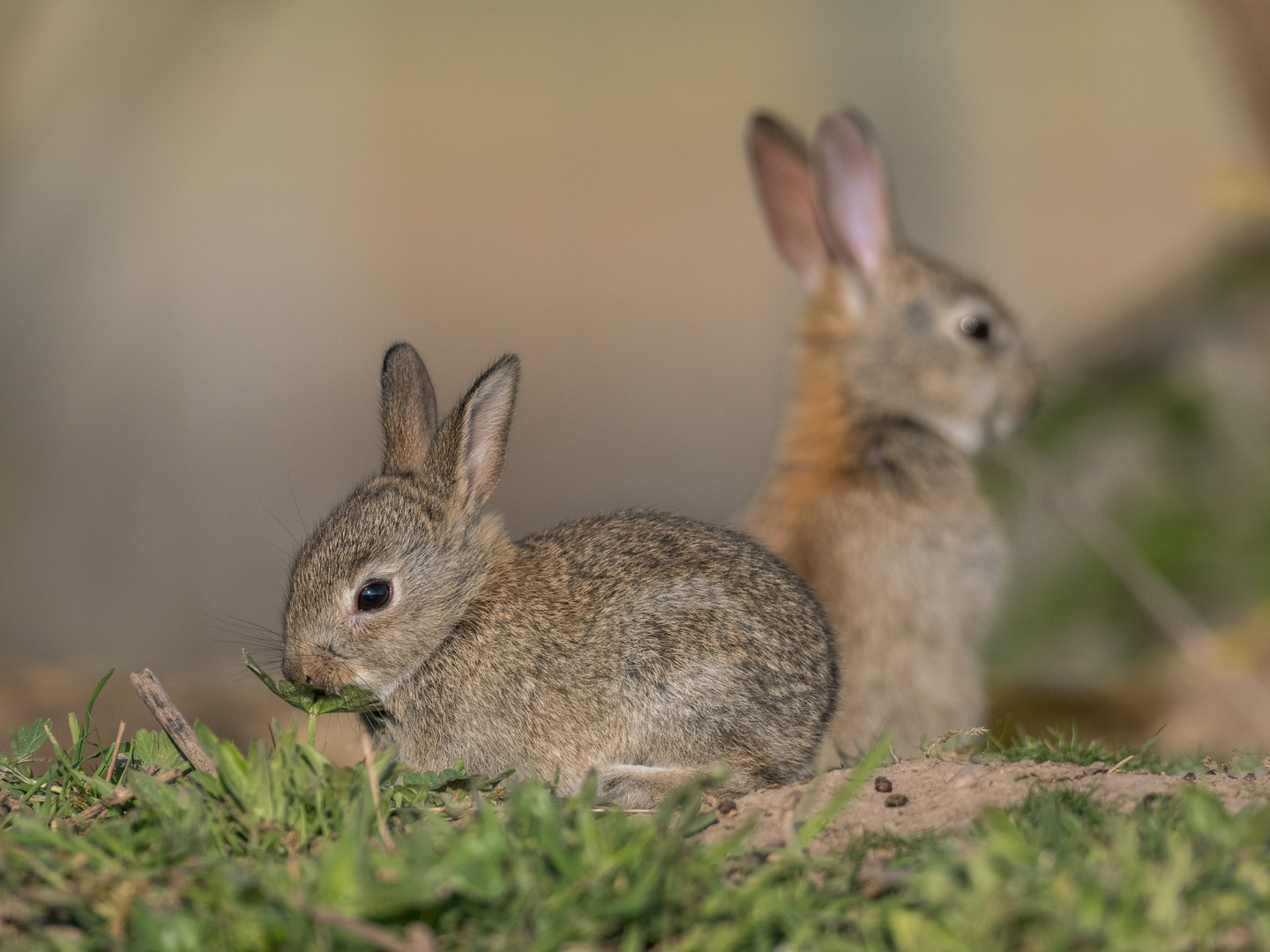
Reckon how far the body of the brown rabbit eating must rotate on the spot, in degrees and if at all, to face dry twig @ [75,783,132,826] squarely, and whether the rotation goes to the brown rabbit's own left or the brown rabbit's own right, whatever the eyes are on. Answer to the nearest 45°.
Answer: approximately 45° to the brown rabbit's own left

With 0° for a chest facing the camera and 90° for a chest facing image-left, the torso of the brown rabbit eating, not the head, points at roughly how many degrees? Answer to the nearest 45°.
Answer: approximately 90°
